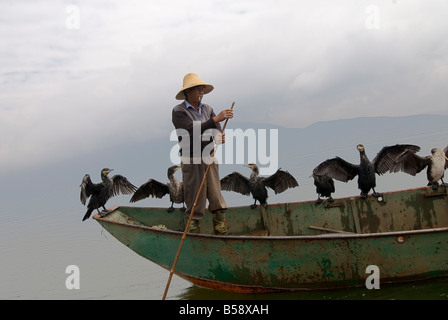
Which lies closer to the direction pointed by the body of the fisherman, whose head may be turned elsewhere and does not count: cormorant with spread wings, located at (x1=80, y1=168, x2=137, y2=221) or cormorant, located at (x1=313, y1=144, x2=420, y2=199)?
the cormorant

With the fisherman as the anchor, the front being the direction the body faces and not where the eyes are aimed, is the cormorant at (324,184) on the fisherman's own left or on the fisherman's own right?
on the fisherman's own left

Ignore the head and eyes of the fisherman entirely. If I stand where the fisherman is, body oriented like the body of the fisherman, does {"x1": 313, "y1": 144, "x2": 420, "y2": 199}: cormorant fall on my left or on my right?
on my left

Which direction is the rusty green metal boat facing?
to the viewer's left
